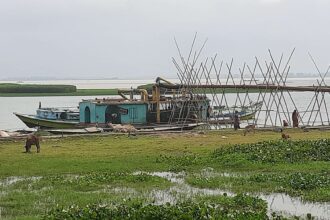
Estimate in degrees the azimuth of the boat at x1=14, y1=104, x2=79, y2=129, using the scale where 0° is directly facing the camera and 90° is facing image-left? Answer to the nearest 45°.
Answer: approximately 90°

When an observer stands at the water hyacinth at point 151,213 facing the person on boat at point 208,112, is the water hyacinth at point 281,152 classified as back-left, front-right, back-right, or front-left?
front-right

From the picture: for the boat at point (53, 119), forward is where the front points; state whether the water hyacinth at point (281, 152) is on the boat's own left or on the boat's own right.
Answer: on the boat's own left

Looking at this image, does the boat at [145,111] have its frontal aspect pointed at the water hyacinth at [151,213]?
no

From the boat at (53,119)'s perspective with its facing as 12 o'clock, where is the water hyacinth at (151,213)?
The water hyacinth is roughly at 9 o'clock from the boat.

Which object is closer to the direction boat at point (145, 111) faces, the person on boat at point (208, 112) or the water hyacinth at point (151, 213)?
the water hyacinth

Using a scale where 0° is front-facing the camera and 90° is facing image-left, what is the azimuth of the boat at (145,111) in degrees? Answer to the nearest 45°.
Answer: approximately 90°

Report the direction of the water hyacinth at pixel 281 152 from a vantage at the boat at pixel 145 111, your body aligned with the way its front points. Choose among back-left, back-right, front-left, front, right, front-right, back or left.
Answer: left

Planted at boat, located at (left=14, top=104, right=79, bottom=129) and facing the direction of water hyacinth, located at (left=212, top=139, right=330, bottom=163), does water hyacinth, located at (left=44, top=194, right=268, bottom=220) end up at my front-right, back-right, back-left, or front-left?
front-right
